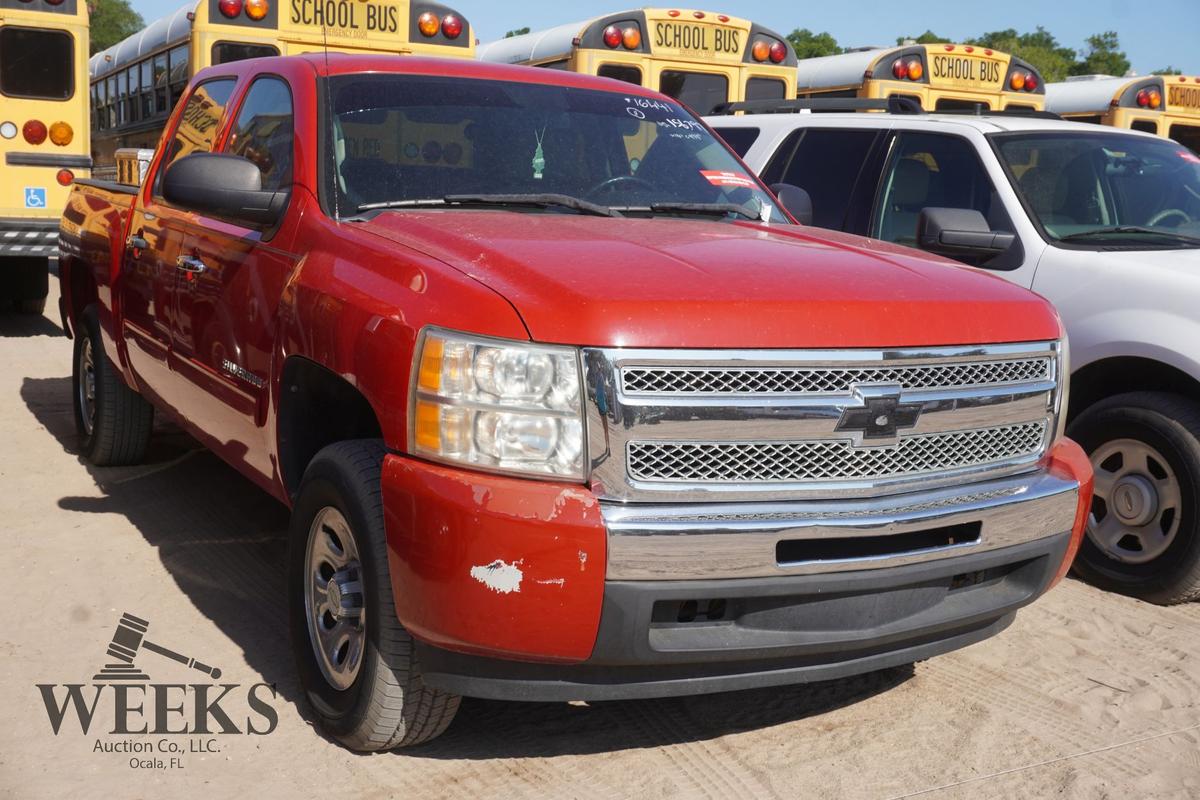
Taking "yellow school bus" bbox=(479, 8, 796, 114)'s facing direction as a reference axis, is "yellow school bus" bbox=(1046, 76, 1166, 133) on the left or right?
on its right

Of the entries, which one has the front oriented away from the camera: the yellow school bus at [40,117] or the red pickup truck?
the yellow school bus

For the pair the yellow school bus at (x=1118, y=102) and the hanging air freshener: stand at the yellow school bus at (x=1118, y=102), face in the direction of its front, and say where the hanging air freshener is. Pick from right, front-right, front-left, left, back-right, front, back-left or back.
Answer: back-left

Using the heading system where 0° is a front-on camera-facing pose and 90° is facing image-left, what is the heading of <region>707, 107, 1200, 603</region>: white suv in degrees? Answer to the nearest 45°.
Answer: approximately 315°

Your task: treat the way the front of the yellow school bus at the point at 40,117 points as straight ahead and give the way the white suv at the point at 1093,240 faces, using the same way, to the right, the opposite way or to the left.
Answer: the opposite way

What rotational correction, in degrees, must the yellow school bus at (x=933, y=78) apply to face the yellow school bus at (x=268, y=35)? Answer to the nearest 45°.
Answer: approximately 90° to its left

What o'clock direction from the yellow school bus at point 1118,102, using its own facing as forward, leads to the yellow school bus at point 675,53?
the yellow school bus at point 675,53 is roughly at 9 o'clock from the yellow school bus at point 1118,102.

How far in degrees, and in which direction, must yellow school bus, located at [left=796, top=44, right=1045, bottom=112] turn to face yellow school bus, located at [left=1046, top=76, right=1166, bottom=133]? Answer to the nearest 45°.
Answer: approximately 90° to its right

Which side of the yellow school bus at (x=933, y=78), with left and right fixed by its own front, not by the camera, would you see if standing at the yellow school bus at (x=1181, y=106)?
right

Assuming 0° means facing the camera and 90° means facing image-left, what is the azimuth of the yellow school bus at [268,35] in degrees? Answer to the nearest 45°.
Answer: approximately 135°

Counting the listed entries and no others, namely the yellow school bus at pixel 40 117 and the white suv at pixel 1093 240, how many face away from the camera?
1
